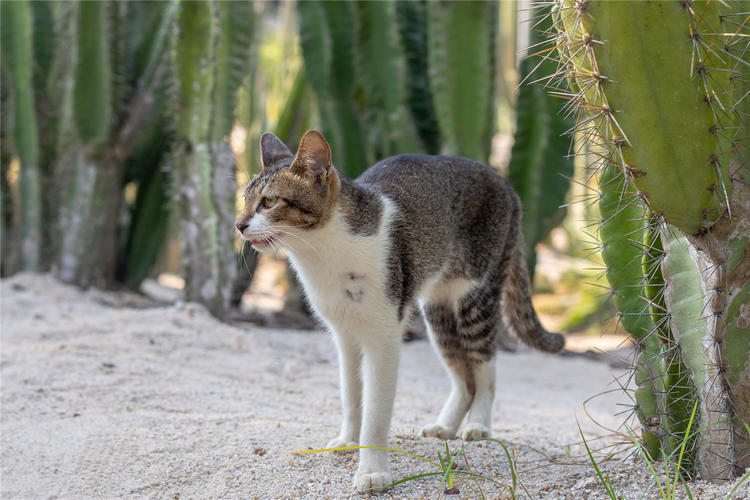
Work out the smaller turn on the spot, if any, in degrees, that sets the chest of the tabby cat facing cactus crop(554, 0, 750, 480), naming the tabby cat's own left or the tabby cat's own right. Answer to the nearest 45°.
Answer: approximately 90° to the tabby cat's own left

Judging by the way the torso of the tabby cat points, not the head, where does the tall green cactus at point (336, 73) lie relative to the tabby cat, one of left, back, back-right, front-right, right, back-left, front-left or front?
back-right

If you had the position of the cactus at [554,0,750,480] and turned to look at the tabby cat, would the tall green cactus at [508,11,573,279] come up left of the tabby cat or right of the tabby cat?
right

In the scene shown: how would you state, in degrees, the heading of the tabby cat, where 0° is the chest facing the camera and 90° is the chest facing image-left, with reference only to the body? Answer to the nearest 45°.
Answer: approximately 45°

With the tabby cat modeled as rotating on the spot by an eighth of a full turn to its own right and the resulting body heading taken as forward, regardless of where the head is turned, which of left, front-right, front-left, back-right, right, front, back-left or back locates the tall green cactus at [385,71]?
right

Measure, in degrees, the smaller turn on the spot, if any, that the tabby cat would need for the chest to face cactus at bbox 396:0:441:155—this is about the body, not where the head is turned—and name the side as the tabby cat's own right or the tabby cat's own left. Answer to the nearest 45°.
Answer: approximately 135° to the tabby cat's own right

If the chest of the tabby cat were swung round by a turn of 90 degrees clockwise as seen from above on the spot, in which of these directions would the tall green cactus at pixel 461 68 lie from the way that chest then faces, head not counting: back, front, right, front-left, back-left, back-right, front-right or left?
front-right

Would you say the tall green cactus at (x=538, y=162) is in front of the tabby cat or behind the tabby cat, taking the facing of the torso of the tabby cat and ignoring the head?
behind

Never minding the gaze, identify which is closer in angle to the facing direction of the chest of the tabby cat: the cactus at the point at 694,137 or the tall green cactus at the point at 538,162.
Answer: the cactus

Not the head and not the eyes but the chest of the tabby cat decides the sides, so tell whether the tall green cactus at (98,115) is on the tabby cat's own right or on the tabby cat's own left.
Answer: on the tabby cat's own right

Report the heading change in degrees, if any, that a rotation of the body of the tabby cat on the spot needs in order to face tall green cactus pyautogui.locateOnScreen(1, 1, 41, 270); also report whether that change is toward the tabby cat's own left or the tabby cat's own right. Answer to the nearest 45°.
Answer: approximately 90° to the tabby cat's own right
